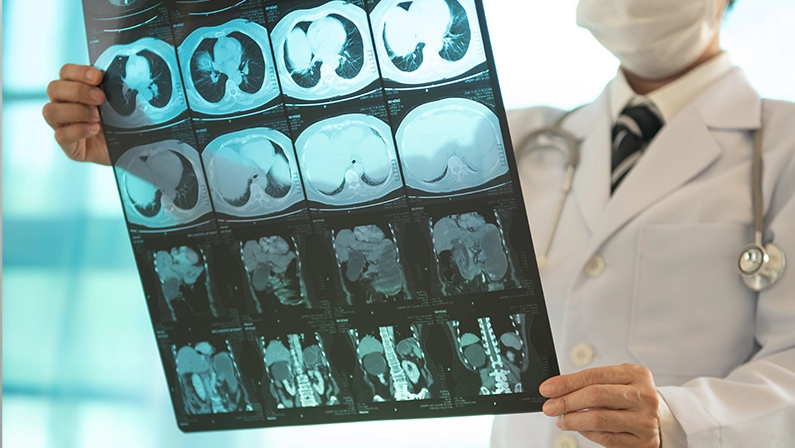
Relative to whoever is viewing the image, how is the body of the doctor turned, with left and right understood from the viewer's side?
facing the viewer and to the left of the viewer
